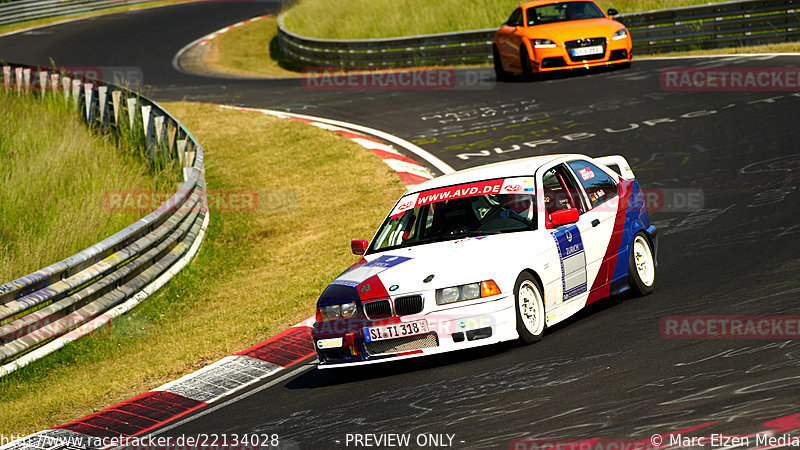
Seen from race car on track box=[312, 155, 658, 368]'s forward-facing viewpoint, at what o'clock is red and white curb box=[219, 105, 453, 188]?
The red and white curb is roughly at 4 o'clock from the race car on track.

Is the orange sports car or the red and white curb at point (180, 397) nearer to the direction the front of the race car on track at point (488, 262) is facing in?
the red and white curb

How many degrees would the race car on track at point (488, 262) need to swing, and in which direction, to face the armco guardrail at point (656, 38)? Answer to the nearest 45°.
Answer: approximately 135° to its right

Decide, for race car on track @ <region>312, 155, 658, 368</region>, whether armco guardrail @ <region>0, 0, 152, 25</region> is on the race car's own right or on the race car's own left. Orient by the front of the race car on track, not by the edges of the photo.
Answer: on the race car's own right

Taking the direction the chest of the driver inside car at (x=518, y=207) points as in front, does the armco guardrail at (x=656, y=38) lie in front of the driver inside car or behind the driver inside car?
behind

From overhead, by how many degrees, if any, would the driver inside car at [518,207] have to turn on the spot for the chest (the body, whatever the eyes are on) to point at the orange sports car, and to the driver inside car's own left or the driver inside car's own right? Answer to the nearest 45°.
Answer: approximately 135° to the driver inside car's own right

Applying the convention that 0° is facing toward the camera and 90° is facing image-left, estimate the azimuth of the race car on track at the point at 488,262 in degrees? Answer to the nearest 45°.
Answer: approximately 45°

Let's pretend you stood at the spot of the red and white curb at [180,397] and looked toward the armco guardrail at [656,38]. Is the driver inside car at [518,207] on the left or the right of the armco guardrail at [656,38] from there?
right
